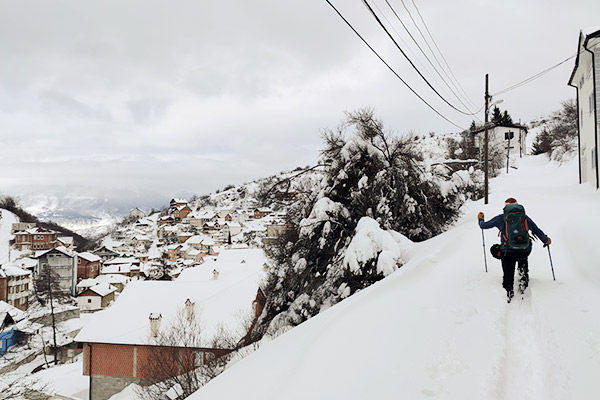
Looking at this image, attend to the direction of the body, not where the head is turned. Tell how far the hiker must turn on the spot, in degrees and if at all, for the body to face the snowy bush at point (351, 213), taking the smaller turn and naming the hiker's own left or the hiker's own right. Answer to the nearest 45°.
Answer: approximately 45° to the hiker's own left

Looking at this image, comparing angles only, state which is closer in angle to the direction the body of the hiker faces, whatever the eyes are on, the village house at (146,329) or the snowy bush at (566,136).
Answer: the snowy bush

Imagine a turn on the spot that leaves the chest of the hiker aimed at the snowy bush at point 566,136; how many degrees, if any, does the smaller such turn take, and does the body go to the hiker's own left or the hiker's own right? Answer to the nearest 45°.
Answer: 0° — they already face it

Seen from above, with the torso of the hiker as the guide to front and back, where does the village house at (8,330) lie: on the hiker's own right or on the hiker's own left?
on the hiker's own left

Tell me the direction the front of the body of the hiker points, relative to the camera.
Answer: away from the camera
